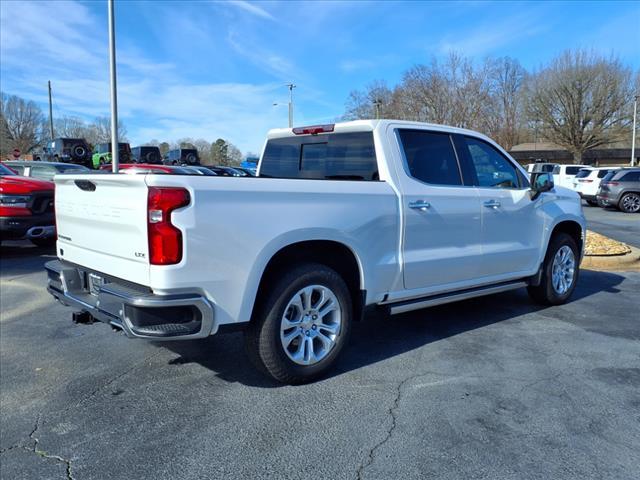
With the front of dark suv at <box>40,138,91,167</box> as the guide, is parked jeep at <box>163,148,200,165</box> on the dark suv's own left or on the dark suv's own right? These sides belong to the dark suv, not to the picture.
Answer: on the dark suv's own right

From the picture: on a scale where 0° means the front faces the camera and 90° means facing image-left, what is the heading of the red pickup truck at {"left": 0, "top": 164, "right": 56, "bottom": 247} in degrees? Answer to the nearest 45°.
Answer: approximately 315°

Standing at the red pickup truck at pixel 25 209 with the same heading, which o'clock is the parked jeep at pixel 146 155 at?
The parked jeep is roughly at 8 o'clock from the red pickup truck.

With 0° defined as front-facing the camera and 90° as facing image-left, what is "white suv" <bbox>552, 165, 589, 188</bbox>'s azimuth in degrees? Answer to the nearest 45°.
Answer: approximately 225°

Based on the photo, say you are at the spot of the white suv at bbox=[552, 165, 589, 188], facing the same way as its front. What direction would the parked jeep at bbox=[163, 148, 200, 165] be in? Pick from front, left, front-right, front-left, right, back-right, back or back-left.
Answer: back-left

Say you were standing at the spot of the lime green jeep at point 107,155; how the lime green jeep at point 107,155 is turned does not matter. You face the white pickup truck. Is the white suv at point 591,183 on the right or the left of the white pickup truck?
left

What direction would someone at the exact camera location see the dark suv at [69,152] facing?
facing away from the viewer and to the left of the viewer

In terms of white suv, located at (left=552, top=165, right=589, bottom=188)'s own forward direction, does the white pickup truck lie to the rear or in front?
to the rear

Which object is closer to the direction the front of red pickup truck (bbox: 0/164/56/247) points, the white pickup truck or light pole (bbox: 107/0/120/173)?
the white pickup truck
